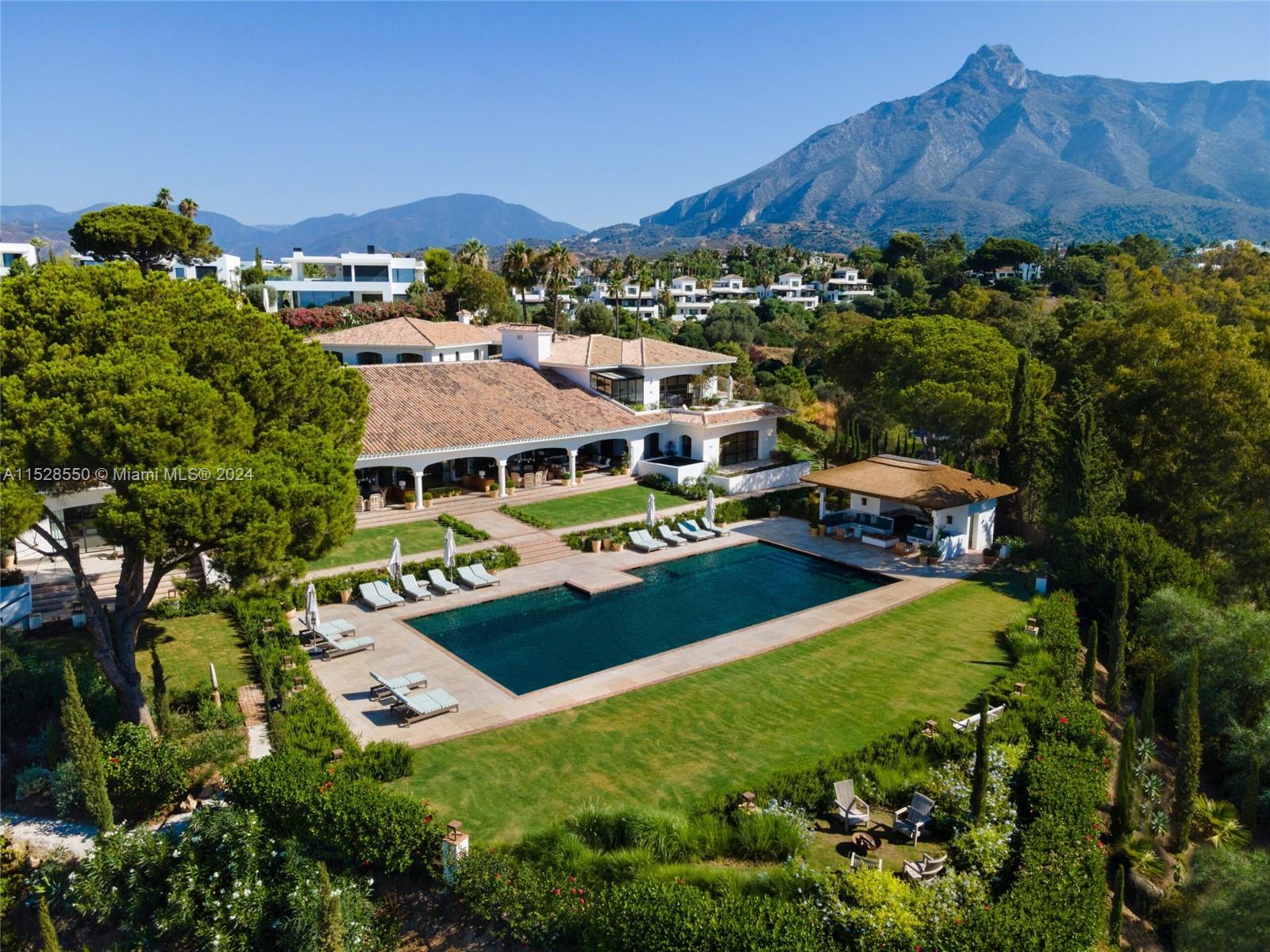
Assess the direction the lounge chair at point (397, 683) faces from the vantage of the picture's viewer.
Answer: facing away from the viewer and to the right of the viewer

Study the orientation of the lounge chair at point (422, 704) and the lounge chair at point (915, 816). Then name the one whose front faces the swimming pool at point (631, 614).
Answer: the lounge chair at point (422, 704)

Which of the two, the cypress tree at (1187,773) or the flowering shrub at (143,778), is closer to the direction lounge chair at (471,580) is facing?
the cypress tree

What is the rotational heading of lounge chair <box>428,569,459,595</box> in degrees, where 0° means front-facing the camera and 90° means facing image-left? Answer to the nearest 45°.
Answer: approximately 315°

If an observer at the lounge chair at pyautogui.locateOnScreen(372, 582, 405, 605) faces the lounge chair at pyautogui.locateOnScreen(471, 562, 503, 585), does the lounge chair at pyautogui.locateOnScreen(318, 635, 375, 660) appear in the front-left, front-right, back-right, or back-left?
back-right

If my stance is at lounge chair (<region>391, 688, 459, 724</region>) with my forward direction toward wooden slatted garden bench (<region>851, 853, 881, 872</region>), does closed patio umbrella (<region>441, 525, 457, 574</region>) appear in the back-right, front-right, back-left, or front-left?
back-left

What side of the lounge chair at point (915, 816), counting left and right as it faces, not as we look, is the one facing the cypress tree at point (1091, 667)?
back
